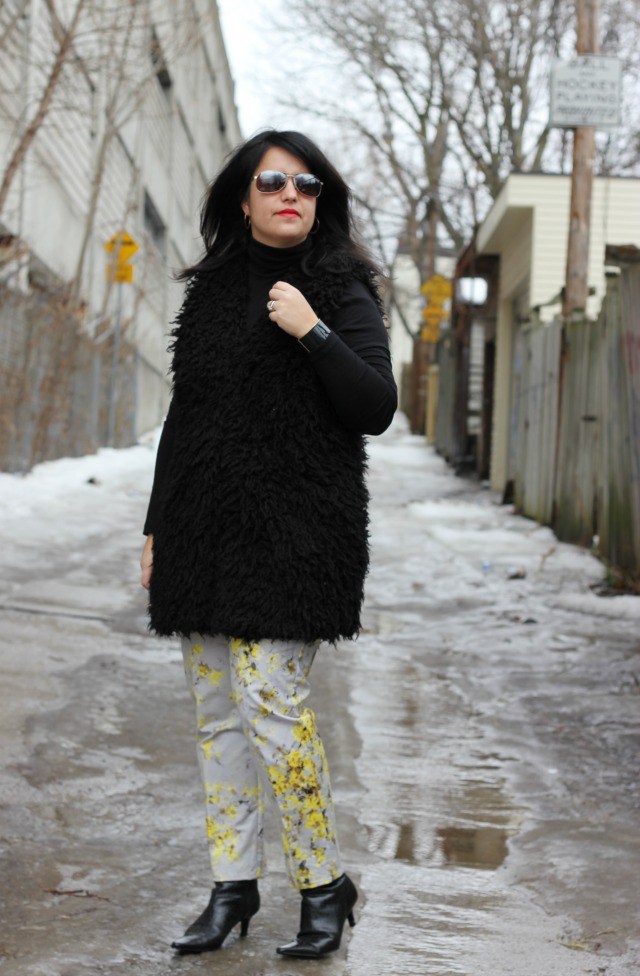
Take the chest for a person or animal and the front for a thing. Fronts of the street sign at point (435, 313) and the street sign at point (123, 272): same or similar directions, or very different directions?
same or similar directions

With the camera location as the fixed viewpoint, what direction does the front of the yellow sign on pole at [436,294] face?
facing the viewer

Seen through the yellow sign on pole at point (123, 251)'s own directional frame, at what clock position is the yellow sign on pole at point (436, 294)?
the yellow sign on pole at point (436, 294) is roughly at 7 o'clock from the yellow sign on pole at point (123, 251).

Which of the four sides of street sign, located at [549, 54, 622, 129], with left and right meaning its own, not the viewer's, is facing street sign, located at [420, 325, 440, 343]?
back

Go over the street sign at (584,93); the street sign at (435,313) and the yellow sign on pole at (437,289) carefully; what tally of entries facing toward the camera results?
3

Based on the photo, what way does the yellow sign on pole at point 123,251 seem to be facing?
toward the camera

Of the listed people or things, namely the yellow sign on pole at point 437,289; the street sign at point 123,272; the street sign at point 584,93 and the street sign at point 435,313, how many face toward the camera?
4

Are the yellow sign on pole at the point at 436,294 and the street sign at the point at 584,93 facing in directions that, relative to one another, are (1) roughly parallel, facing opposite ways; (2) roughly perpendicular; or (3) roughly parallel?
roughly parallel

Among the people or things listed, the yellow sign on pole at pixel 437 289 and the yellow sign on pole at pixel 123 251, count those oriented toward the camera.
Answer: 2

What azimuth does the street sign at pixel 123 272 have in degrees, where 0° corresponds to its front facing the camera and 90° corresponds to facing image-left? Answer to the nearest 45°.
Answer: approximately 0°

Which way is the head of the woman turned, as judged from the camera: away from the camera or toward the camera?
toward the camera

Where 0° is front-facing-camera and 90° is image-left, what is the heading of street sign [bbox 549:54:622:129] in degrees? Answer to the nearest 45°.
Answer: approximately 0°
